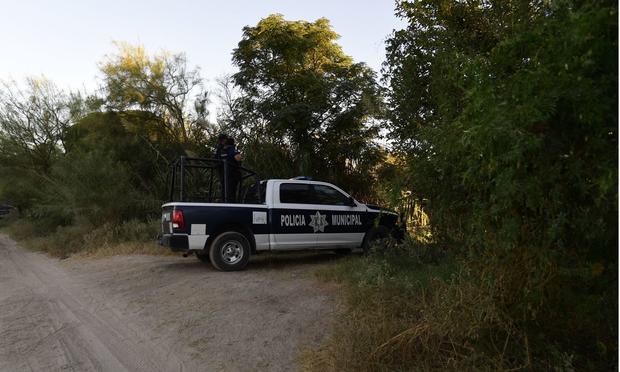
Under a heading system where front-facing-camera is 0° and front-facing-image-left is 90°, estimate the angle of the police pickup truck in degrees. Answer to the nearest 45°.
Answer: approximately 270°

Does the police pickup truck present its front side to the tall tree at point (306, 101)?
no
